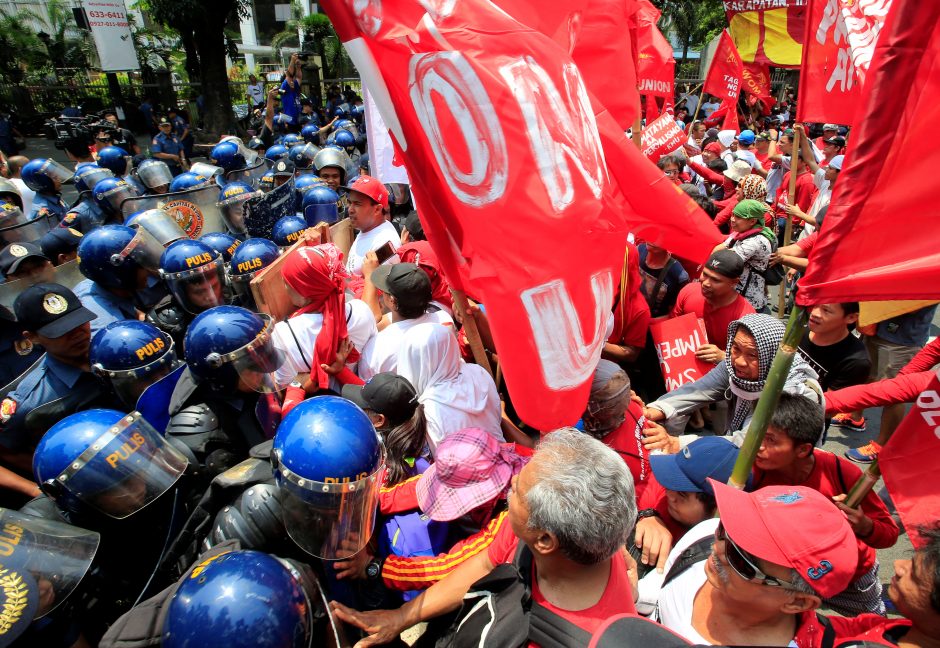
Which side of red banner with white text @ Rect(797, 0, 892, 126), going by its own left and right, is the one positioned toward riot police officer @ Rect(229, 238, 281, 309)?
right

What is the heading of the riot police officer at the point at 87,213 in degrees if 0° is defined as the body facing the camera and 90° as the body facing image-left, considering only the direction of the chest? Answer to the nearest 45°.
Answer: approximately 270°

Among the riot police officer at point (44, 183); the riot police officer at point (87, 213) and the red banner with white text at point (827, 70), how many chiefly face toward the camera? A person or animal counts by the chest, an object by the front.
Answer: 1

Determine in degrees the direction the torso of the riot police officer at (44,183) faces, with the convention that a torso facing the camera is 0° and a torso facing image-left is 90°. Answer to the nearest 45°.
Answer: approximately 270°

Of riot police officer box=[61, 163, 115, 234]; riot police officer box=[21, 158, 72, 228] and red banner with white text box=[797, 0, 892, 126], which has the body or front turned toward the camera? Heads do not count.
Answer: the red banner with white text

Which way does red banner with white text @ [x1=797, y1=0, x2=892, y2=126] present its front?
toward the camera

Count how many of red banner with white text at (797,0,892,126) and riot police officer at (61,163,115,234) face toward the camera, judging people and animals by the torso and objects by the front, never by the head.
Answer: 1

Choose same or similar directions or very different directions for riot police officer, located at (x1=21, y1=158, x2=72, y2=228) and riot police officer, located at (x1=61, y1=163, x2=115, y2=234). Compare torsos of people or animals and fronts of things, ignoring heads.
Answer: same or similar directions

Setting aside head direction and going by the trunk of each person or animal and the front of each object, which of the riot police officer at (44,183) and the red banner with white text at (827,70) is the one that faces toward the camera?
the red banner with white text
